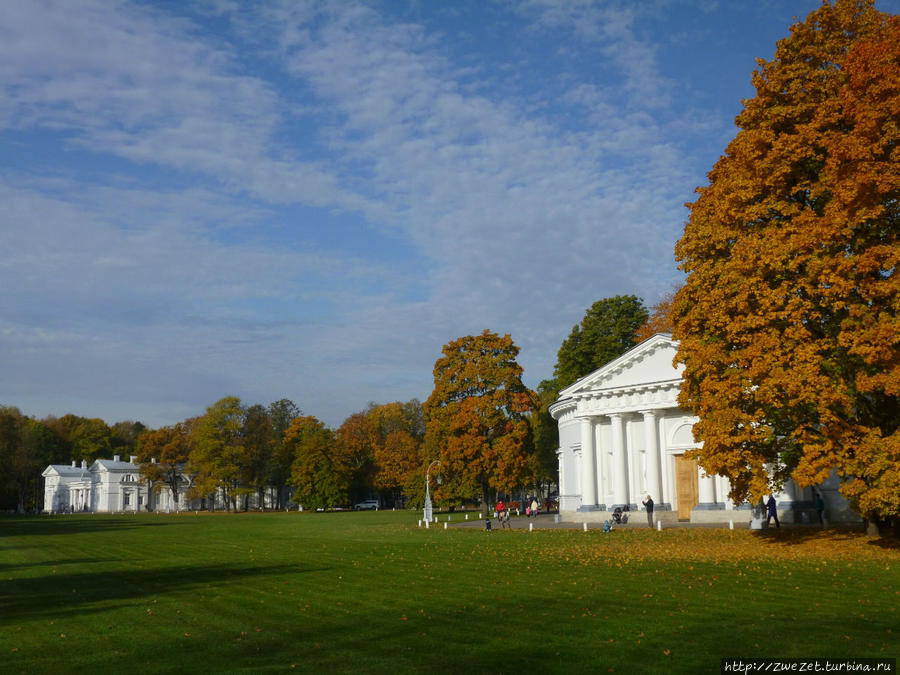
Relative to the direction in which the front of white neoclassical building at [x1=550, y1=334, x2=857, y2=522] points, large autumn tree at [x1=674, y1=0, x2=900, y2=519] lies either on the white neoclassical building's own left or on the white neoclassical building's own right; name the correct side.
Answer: on the white neoclassical building's own left

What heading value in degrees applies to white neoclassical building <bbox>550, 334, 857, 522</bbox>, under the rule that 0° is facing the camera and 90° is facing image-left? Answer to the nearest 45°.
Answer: approximately 45°
